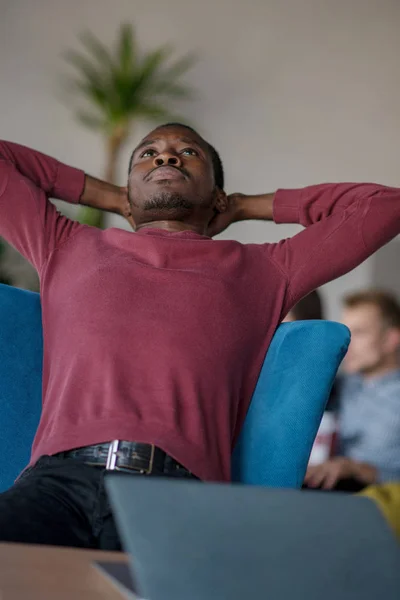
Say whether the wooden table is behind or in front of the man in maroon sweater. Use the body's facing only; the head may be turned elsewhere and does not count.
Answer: in front

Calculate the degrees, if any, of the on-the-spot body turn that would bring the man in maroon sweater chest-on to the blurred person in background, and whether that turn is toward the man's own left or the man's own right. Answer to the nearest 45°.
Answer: approximately 135° to the man's own left

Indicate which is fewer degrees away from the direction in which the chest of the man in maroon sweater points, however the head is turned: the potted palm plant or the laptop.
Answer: the laptop

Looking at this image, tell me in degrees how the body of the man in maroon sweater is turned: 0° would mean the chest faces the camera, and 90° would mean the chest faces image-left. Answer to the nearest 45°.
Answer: approximately 0°

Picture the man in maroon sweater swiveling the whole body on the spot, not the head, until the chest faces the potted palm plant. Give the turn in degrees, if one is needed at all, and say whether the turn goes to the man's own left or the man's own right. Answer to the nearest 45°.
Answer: approximately 180°

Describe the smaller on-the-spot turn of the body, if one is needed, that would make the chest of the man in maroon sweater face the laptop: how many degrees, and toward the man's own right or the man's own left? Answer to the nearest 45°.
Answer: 0° — they already face it
